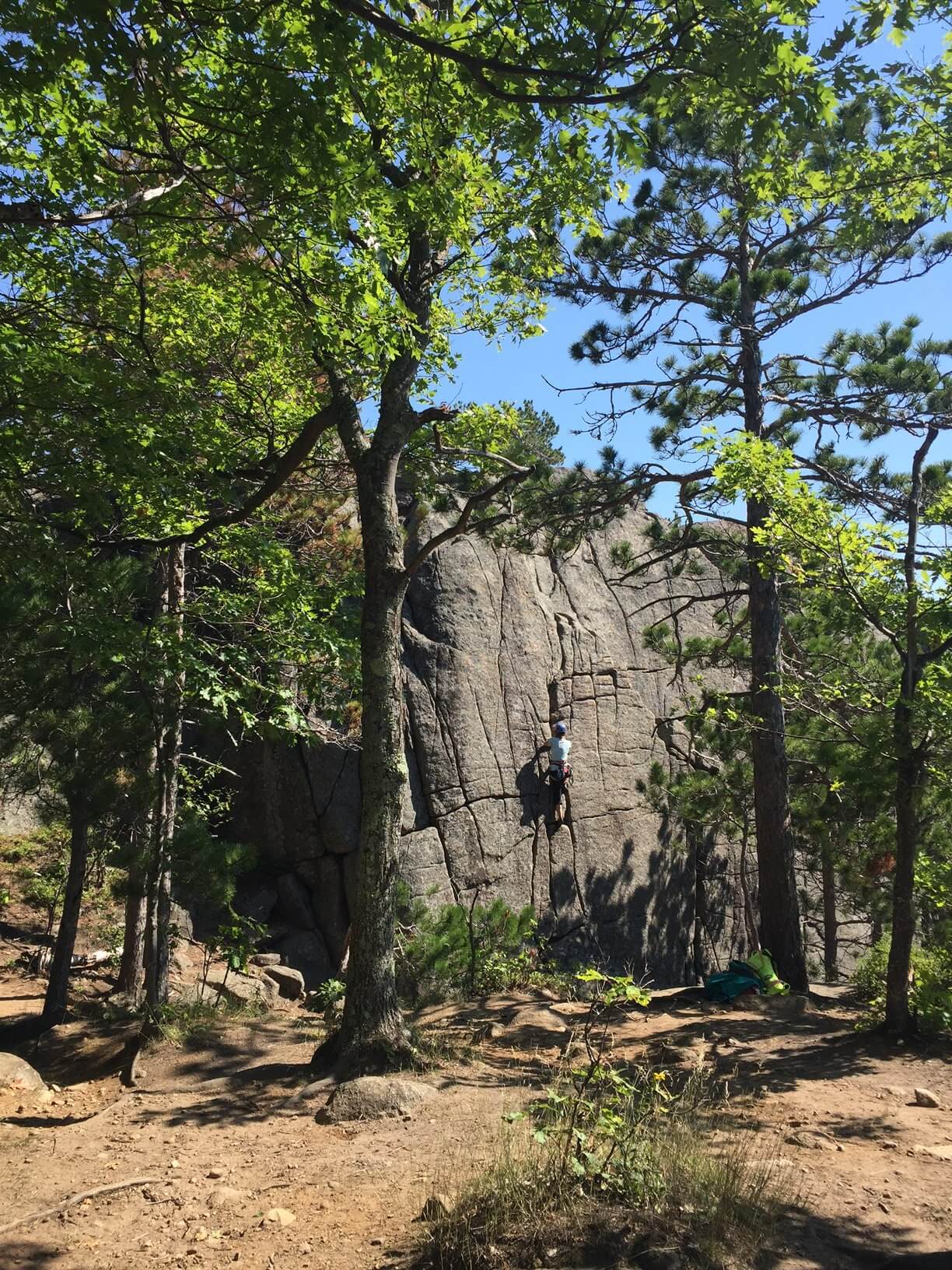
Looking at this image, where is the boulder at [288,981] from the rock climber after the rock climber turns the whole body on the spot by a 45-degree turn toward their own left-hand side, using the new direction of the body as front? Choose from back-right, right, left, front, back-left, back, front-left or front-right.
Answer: left

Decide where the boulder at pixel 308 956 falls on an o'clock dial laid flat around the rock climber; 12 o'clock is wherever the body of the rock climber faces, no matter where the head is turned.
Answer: The boulder is roughly at 8 o'clock from the rock climber.

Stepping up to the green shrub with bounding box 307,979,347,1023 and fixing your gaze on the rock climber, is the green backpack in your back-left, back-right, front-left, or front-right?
front-right

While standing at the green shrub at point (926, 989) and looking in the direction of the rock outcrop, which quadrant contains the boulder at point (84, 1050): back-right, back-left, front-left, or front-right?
front-left

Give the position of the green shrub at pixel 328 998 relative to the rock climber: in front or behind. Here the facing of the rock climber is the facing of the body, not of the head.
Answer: behind

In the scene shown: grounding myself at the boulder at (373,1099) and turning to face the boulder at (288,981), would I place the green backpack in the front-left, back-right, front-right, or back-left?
front-right

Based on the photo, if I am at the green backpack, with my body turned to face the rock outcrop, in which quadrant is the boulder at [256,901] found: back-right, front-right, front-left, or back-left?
front-left

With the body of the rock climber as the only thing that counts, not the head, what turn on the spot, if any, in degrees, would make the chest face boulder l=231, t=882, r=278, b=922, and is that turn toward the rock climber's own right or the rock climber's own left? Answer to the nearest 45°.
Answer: approximately 90° to the rock climber's own left

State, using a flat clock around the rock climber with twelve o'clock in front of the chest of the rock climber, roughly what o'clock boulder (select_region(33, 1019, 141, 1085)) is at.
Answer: The boulder is roughly at 7 o'clock from the rock climber.

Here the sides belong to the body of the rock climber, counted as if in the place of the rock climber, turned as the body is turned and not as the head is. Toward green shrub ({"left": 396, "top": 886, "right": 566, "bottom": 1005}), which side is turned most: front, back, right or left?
back

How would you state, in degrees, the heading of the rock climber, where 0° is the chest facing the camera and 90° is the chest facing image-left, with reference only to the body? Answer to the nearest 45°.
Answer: approximately 180°

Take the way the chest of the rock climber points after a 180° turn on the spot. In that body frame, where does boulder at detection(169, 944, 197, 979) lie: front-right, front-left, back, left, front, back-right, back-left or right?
front-right

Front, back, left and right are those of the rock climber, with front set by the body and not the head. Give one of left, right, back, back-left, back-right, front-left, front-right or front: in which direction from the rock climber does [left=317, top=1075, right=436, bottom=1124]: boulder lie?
back

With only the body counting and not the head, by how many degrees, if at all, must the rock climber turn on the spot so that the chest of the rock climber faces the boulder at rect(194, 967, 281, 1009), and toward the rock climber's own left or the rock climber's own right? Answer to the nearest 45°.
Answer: approximately 135° to the rock climber's own left

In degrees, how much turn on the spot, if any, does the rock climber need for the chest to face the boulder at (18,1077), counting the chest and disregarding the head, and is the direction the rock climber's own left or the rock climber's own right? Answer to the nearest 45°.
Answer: approximately 135° to the rock climber's own left
